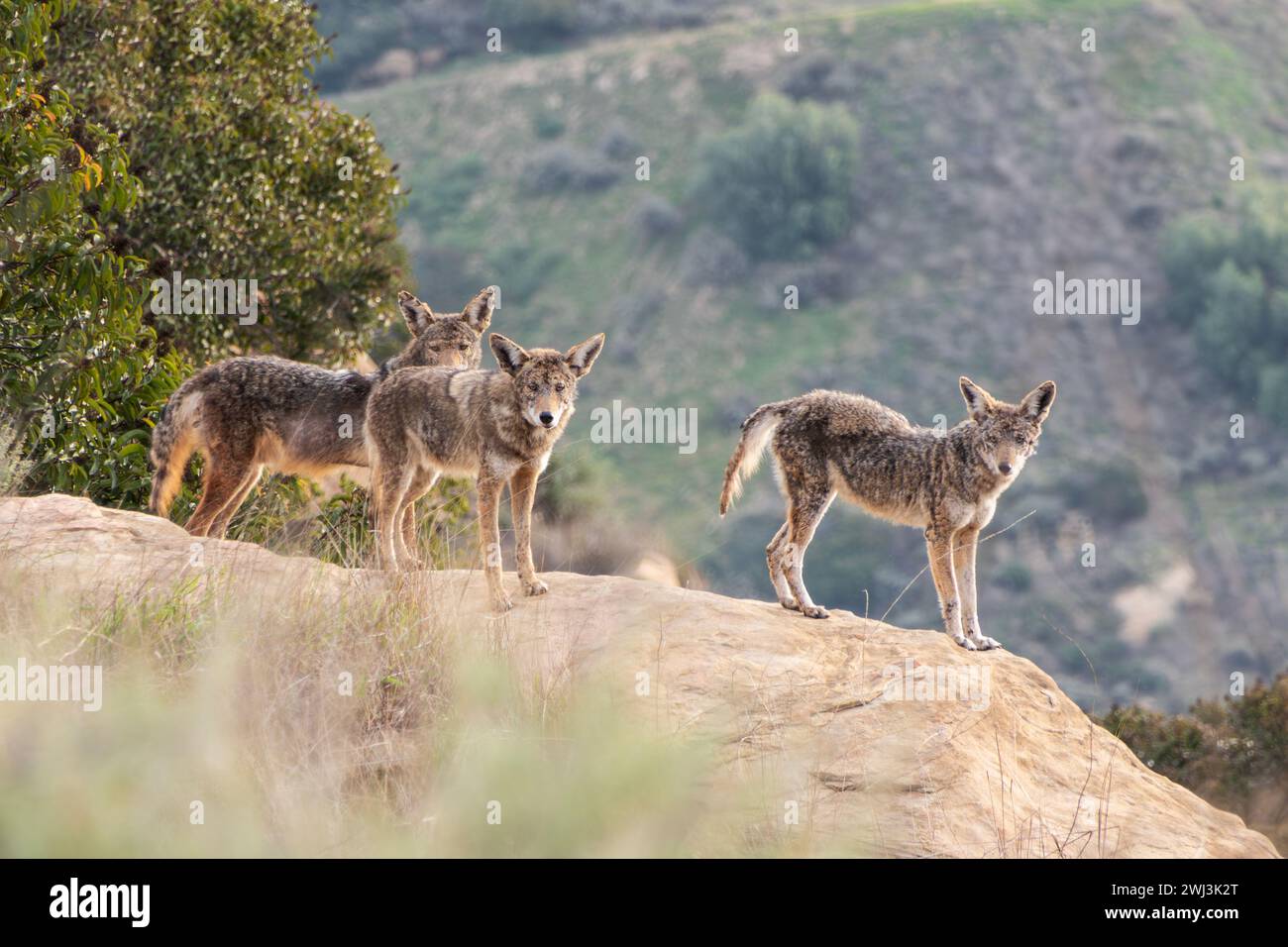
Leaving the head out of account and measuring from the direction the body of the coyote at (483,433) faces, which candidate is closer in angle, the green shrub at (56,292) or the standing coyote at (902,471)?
the standing coyote

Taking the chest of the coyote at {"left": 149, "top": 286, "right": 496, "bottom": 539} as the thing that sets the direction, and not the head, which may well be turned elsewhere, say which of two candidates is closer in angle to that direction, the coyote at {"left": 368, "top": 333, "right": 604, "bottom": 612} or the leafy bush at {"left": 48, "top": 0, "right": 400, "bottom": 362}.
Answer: the coyote

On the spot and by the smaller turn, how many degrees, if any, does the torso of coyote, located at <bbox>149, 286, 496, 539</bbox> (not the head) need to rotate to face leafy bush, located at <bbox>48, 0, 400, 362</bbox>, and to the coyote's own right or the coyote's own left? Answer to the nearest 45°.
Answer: approximately 90° to the coyote's own left

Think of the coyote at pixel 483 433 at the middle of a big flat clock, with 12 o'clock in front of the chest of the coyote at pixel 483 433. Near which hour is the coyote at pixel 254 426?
the coyote at pixel 254 426 is roughly at 6 o'clock from the coyote at pixel 483 433.

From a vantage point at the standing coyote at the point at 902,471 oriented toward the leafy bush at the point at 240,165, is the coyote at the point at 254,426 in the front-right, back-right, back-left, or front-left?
front-left

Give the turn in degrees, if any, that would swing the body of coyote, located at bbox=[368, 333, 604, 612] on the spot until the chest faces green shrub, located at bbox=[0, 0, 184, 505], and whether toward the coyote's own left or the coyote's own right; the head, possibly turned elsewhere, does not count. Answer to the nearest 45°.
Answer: approximately 180°

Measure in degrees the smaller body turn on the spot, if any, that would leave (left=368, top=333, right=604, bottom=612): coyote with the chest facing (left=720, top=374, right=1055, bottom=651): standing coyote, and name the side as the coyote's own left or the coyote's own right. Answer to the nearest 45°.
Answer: approximately 45° to the coyote's own left

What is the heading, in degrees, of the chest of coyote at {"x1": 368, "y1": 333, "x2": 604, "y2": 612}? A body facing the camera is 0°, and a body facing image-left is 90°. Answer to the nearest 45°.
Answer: approximately 315°

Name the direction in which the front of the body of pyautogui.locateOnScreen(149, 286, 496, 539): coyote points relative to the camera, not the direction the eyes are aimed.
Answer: to the viewer's right

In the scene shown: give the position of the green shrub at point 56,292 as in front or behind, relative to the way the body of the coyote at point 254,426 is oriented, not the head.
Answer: behind

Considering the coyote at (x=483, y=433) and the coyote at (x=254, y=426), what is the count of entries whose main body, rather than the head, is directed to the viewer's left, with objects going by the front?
0
